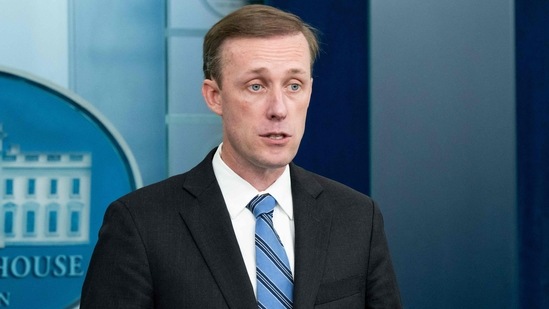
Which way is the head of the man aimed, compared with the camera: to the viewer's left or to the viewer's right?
to the viewer's right

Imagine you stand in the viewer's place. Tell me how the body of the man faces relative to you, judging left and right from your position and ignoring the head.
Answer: facing the viewer and to the right of the viewer
